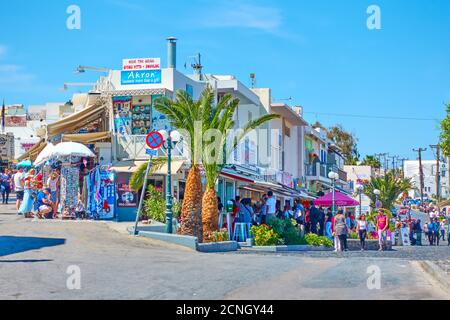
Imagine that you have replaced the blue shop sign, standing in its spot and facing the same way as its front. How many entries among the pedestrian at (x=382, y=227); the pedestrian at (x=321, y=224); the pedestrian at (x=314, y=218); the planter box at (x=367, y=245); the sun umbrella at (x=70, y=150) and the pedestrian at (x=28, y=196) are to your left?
4

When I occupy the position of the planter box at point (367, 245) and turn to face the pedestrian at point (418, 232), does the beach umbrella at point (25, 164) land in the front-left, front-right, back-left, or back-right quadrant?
back-left

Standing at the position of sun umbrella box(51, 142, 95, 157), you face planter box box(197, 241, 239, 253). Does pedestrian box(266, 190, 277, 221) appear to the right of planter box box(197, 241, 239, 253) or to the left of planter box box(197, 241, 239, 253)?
left

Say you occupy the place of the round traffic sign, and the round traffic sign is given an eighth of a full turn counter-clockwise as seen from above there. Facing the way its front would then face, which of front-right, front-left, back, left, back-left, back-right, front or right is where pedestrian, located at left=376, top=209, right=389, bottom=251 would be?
left

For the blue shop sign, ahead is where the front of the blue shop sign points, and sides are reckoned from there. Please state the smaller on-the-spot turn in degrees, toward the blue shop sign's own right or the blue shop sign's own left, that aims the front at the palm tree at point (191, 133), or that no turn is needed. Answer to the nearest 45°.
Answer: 0° — it already faces it

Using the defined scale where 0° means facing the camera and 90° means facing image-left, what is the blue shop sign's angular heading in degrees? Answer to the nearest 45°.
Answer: approximately 0°

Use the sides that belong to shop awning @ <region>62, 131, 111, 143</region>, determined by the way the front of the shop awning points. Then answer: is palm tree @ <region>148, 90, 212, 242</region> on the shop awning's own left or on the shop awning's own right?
on the shop awning's own left

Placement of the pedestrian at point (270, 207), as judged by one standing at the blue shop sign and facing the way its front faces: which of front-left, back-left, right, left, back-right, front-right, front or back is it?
front-left

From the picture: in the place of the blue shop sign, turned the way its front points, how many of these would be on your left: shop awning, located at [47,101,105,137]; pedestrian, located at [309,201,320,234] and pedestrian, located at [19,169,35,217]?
1
